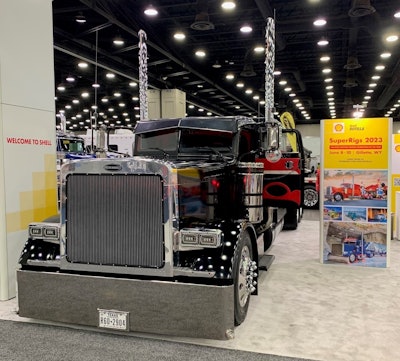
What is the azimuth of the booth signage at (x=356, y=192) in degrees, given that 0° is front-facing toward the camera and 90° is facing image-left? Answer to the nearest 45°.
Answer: approximately 0°

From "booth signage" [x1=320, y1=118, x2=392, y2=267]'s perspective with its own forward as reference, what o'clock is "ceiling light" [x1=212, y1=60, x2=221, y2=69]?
The ceiling light is roughly at 5 o'clock from the booth signage.

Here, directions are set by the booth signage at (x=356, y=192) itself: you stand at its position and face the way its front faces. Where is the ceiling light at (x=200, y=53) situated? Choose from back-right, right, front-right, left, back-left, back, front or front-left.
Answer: back-right
